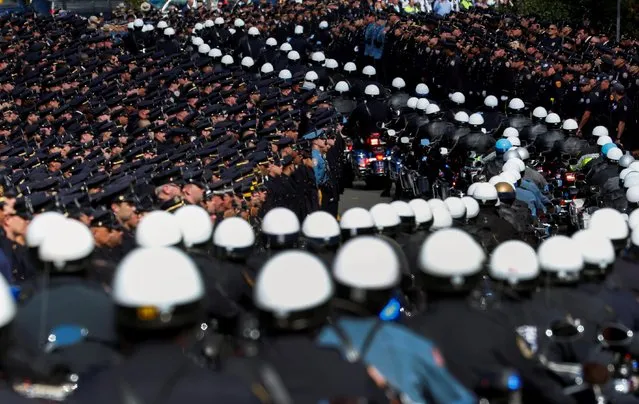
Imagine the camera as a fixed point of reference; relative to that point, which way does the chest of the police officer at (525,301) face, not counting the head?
away from the camera

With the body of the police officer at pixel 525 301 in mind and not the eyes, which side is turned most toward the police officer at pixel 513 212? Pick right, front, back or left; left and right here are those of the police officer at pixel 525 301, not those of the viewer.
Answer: front

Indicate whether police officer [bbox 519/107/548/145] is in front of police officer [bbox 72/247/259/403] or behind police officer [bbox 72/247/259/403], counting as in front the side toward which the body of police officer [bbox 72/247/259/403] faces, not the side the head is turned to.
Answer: in front

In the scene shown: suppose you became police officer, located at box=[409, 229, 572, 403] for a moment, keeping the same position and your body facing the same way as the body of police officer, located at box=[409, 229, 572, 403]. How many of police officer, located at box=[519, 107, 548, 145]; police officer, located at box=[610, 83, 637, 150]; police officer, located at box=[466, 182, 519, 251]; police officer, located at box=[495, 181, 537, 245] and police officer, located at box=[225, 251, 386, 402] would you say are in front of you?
4

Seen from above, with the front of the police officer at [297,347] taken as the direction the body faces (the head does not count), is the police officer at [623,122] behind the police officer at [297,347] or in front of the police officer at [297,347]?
in front

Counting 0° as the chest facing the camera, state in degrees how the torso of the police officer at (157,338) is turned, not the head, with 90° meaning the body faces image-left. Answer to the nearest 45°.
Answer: approximately 180°

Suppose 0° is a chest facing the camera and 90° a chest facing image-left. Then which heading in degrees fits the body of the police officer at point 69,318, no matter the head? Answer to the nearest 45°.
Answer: approximately 180°

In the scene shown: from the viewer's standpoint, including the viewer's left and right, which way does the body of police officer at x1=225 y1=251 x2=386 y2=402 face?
facing away from the viewer

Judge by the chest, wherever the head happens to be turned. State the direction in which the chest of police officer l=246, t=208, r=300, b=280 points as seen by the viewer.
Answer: away from the camera

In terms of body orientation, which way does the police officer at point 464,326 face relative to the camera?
away from the camera

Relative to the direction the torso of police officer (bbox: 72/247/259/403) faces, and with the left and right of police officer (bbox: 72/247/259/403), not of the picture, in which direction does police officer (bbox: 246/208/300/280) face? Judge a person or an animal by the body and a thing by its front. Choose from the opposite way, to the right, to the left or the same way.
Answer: the same way

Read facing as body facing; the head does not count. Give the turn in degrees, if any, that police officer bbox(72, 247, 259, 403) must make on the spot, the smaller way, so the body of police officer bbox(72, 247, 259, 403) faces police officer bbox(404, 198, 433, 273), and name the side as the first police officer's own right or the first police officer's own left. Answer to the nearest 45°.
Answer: approximately 45° to the first police officer's own right

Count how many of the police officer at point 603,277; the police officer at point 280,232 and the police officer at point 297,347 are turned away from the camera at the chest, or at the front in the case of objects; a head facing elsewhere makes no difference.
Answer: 3

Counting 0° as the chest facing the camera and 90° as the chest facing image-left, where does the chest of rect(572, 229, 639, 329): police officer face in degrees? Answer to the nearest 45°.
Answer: approximately 180°

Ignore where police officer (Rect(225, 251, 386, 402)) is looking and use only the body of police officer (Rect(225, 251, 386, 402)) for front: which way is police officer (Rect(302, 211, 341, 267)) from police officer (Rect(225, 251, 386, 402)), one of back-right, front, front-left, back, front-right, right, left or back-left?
front

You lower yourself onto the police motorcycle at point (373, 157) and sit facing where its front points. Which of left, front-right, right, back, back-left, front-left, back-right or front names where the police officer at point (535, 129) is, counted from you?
right
